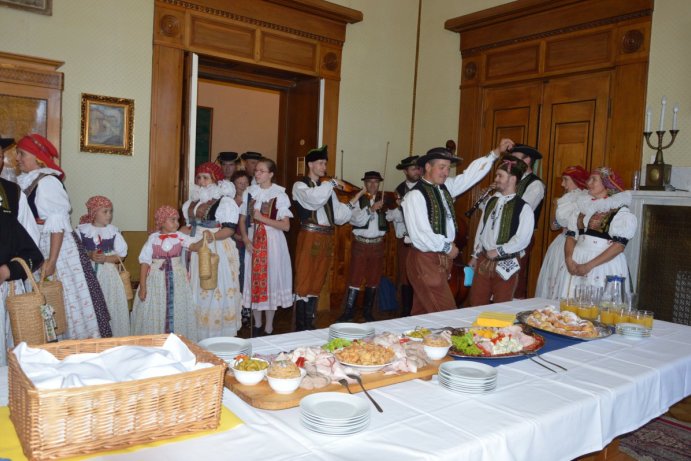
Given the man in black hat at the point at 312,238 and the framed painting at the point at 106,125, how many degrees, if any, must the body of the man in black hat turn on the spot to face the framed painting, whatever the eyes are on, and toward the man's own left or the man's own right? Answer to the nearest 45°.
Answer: approximately 135° to the man's own right

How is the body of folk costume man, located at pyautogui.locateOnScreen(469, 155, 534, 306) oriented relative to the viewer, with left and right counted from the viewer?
facing the viewer and to the left of the viewer

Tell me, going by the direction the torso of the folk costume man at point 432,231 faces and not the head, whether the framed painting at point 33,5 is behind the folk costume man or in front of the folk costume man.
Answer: behind

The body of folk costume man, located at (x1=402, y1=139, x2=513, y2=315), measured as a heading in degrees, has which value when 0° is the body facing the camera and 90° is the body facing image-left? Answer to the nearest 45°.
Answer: approximately 315°

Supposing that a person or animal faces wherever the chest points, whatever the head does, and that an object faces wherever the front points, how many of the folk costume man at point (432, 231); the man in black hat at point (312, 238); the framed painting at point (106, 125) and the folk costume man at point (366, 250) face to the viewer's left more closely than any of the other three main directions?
0

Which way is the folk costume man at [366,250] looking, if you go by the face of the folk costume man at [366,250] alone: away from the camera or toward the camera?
toward the camera

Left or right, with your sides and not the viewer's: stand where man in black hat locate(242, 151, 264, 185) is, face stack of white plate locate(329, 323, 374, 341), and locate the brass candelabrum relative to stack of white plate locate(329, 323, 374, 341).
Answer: left

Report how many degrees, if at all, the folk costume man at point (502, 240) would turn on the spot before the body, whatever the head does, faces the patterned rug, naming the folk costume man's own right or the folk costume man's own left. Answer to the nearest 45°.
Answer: approximately 90° to the folk costume man's own left

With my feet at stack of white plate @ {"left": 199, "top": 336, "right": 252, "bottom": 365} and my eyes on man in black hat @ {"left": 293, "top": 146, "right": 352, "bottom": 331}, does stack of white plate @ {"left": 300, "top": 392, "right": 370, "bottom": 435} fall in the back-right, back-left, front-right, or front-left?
back-right

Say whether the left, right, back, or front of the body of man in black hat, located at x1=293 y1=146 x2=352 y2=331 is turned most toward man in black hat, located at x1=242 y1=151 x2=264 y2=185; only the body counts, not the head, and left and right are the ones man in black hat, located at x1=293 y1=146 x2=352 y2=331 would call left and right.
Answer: back

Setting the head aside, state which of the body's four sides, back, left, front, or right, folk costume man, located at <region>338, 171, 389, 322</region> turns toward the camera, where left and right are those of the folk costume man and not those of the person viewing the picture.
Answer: front

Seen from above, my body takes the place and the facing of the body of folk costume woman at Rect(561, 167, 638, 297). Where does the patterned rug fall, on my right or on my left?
on my left

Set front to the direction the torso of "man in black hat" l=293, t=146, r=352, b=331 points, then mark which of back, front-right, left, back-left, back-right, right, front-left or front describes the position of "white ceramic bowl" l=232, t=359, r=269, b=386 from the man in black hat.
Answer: front-right

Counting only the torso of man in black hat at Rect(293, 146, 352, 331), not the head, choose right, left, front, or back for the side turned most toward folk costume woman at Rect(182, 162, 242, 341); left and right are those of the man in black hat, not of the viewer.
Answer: right

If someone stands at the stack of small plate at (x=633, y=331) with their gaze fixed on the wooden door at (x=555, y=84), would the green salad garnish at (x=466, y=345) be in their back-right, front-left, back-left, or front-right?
back-left

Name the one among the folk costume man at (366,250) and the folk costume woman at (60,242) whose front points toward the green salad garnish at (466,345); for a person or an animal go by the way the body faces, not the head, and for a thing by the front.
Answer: the folk costume man
